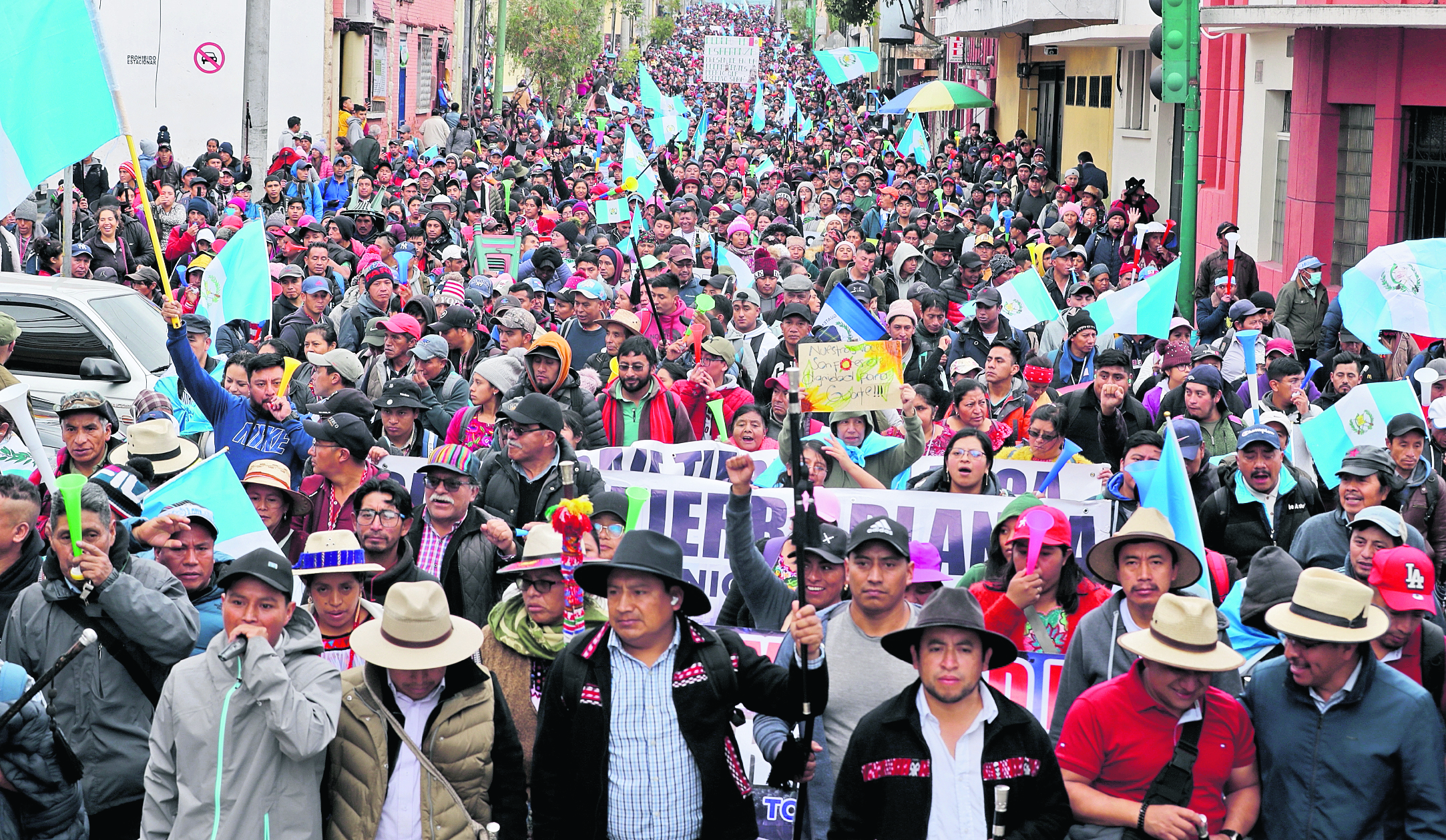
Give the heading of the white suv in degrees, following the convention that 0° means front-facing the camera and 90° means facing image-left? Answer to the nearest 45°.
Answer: approximately 315°

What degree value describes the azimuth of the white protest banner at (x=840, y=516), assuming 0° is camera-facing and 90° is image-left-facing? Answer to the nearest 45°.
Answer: approximately 0°

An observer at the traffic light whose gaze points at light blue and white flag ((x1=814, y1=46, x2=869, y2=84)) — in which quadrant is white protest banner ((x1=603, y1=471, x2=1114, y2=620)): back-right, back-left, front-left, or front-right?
back-left

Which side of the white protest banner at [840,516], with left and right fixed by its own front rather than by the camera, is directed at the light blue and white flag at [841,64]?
back

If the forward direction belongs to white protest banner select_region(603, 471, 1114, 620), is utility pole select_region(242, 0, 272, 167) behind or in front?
behind

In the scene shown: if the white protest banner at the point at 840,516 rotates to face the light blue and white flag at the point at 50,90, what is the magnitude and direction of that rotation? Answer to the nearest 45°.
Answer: approximately 90° to its right

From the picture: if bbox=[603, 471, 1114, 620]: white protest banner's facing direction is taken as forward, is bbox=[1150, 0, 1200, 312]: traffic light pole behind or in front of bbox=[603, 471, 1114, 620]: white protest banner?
behind

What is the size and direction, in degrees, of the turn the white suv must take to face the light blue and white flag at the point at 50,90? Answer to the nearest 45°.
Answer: approximately 45° to its right

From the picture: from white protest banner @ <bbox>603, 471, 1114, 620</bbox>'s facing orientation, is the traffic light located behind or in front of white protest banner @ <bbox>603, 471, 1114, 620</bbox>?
behind
